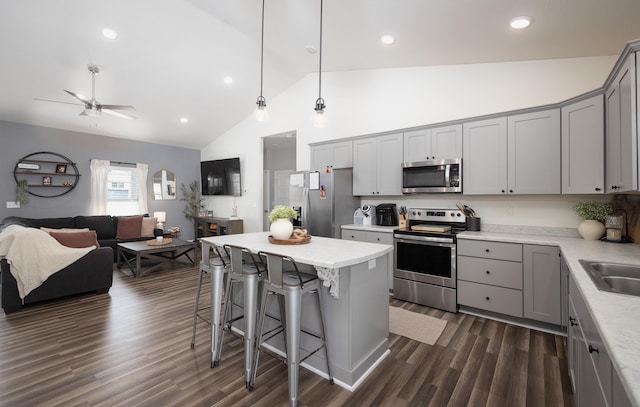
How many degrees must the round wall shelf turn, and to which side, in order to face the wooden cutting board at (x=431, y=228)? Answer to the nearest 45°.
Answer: approximately 45° to its left

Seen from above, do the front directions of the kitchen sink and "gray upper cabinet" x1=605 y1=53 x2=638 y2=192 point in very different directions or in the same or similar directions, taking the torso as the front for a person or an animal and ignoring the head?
same or similar directions

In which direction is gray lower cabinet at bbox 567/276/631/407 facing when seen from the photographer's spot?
facing to the left of the viewer

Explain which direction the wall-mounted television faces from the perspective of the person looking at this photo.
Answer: facing the viewer and to the left of the viewer

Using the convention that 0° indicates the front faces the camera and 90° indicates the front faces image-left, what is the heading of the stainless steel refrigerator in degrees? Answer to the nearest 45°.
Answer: approximately 45°

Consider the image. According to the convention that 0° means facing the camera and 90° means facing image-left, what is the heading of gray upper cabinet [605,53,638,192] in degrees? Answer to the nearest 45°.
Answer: approximately 90°

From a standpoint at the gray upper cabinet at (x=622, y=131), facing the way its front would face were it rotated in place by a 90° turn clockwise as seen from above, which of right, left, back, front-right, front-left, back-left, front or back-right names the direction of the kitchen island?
back-left

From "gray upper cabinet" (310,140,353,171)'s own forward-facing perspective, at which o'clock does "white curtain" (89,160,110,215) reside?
The white curtain is roughly at 2 o'clock from the gray upper cabinet.

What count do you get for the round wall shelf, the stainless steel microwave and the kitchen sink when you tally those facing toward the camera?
2

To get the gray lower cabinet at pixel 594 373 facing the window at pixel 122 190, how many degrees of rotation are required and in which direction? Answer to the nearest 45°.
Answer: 0° — it already faces it

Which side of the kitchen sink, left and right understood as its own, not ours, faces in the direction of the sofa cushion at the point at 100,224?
front

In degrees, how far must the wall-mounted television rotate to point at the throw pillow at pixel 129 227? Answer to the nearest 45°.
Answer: approximately 45° to its right

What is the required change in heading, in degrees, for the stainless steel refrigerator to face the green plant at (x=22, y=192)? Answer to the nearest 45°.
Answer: approximately 45° to its right

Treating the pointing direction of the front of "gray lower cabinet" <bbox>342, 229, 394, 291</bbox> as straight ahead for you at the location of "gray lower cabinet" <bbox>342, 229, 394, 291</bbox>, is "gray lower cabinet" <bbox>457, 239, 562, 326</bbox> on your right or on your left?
on your left

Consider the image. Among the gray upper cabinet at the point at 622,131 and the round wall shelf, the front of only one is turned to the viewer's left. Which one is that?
the gray upper cabinet

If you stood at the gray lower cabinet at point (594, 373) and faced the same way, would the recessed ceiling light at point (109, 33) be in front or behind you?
in front

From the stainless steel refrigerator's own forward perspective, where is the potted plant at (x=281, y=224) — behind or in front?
in front
